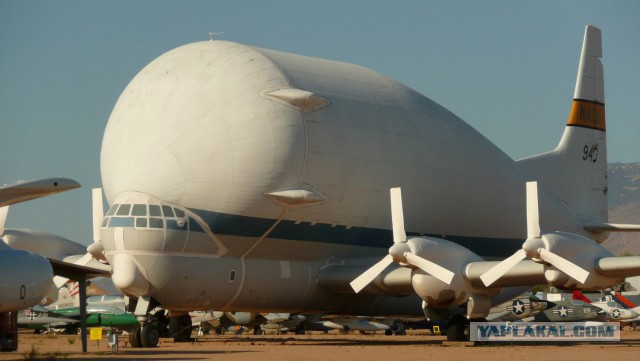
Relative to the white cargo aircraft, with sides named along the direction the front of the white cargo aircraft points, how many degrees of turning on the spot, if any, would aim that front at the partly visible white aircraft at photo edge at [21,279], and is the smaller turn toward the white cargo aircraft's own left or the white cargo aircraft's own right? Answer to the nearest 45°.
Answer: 0° — it already faces it

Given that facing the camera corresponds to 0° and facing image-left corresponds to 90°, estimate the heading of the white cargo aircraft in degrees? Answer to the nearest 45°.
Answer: approximately 45°
